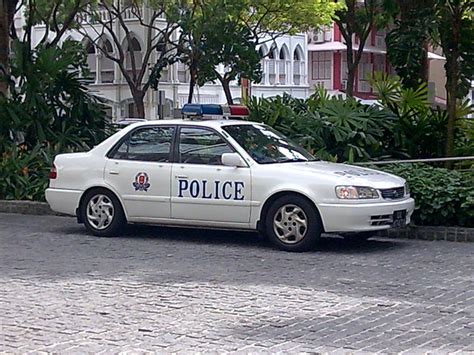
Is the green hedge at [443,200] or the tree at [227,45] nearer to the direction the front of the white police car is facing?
the green hedge

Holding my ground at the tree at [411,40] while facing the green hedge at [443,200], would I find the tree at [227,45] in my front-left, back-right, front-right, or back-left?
back-right

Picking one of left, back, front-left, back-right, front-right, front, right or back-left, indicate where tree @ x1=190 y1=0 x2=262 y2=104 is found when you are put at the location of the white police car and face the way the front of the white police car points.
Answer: back-left

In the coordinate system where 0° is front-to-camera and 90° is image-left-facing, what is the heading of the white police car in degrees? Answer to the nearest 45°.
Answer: approximately 315°

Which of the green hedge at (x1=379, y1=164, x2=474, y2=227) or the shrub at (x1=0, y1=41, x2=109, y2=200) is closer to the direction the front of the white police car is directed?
the green hedge

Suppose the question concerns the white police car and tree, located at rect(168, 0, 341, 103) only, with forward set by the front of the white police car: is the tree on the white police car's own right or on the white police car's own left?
on the white police car's own left

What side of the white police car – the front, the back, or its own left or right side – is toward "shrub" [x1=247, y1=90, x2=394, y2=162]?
left

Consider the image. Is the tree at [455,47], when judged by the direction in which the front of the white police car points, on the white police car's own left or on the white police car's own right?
on the white police car's own left

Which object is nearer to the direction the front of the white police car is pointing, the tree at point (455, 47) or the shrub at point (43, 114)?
the tree
